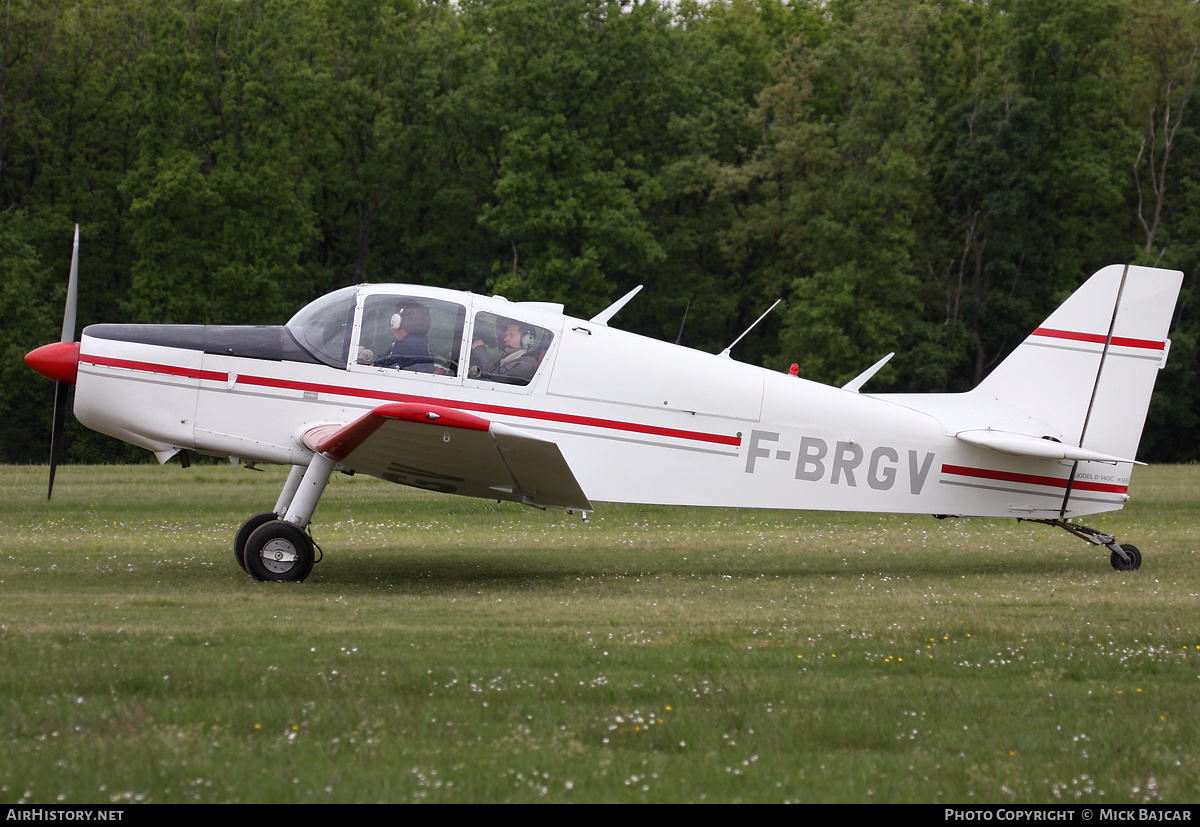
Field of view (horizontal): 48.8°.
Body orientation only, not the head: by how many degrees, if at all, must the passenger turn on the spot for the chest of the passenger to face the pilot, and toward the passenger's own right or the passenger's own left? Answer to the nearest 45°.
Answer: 0° — they already face them

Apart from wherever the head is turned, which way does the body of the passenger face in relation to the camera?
to the viewer's left

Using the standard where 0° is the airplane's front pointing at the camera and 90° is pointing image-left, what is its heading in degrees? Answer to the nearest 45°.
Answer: approximately 90°
